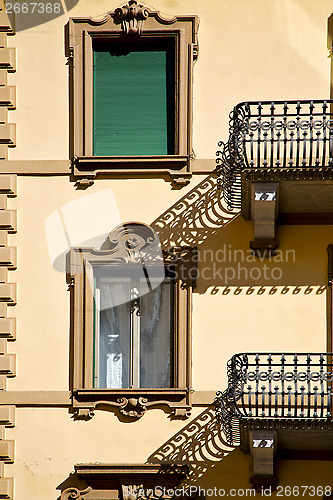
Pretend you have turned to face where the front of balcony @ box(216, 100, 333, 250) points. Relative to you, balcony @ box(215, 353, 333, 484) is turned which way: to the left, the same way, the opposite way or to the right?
the same way

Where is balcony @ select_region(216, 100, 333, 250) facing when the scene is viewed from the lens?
facing the viewer

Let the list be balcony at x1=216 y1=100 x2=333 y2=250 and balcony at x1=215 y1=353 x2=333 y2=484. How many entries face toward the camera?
2

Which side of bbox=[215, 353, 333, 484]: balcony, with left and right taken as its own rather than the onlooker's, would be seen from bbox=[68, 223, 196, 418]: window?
right

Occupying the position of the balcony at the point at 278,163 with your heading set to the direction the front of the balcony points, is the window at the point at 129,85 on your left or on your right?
on your right

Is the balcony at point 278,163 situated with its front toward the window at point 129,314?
no

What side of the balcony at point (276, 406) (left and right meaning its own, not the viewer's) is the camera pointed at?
front
